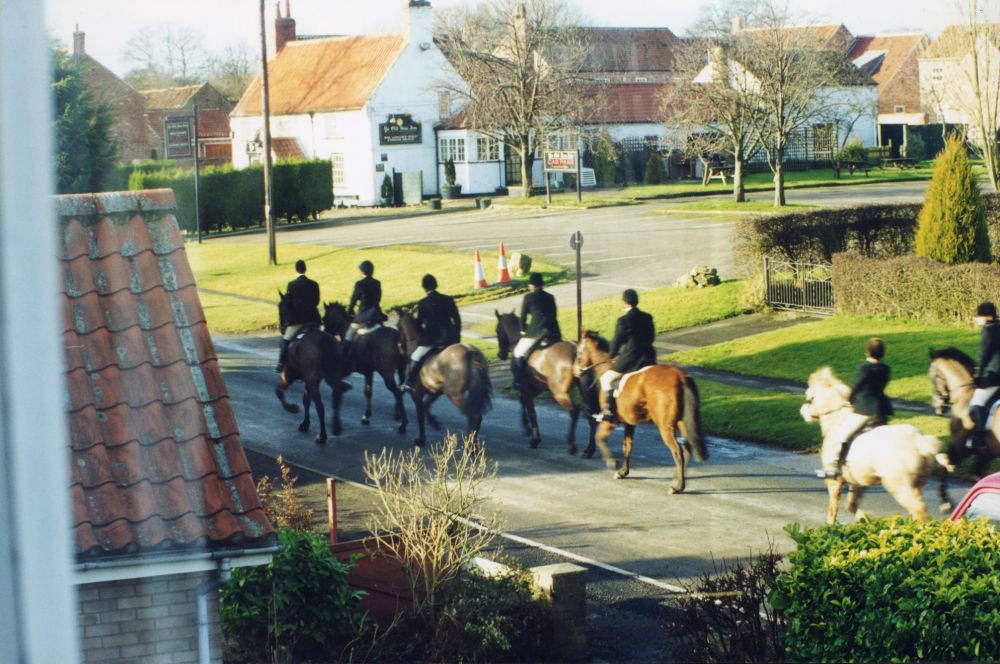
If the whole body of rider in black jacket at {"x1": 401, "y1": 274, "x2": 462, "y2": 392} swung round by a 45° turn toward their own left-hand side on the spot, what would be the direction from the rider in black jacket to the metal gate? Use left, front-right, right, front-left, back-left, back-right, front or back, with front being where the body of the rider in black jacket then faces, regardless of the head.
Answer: back-right

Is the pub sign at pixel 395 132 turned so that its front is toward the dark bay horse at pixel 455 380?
yes

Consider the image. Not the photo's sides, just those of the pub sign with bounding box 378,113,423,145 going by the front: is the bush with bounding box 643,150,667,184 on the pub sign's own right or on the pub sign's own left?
on the pub sign's own left

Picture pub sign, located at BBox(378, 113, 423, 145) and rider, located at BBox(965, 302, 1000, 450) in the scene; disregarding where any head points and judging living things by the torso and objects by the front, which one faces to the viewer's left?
the rider

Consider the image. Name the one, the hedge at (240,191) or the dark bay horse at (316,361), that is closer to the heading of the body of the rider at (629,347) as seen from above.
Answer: the dark bay horse

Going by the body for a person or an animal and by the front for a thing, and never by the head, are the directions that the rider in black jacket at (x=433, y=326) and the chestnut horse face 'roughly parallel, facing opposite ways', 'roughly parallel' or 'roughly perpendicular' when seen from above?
roughly parallel

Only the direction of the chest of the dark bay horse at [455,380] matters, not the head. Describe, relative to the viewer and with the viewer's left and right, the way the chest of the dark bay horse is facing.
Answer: facing away from the viewer and to the left of the viewer

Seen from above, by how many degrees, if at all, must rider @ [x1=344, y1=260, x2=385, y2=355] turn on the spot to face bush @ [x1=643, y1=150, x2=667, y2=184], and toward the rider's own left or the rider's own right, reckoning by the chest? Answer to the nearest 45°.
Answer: approximately 90° to the rider's own right

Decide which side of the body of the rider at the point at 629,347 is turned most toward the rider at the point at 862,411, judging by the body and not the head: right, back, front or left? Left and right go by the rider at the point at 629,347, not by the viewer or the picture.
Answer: back

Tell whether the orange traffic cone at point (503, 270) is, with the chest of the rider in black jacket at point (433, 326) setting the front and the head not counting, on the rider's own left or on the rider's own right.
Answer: on the rider's own right

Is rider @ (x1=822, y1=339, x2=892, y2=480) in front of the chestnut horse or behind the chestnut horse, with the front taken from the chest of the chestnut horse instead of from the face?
behind

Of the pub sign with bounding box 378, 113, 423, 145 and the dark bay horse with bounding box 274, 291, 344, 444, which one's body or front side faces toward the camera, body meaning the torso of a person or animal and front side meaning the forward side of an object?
the pub sign

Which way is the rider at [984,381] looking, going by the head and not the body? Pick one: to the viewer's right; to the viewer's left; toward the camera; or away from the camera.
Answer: to the viewer's left

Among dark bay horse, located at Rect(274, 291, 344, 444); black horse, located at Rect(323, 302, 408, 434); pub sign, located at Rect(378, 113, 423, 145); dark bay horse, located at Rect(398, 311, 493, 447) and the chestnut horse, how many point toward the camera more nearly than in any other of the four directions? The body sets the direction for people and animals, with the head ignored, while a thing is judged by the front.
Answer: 1

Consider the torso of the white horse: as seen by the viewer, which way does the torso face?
to the viewer's left

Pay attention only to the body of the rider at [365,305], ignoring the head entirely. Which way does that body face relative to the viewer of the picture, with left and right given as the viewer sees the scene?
facing away from the viewer and to the left of the viewer

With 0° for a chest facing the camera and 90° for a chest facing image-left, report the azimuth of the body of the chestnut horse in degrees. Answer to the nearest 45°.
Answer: approximately 135°

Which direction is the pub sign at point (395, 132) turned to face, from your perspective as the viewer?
facing the viewer
